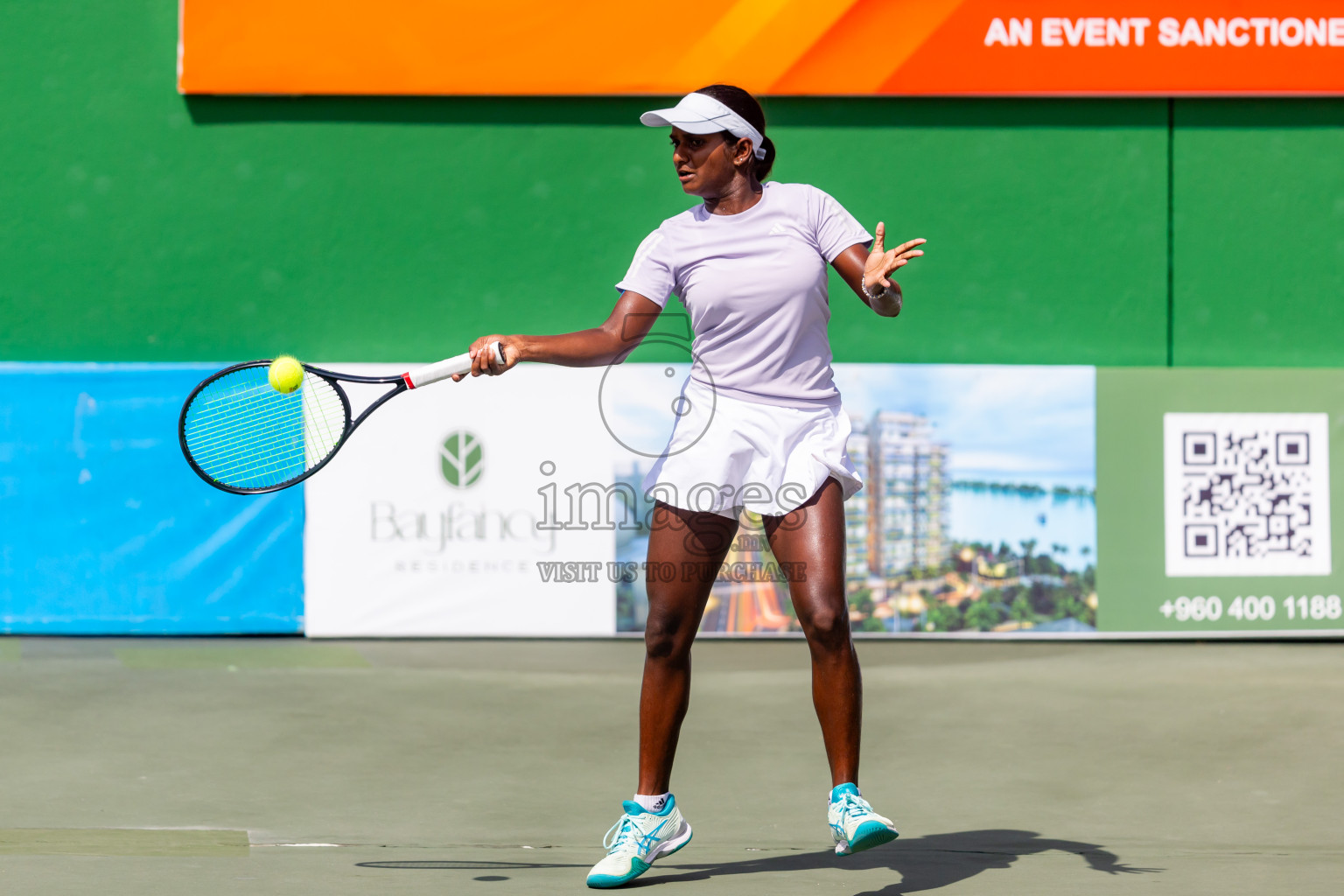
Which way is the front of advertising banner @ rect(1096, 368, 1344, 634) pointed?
toward the camera

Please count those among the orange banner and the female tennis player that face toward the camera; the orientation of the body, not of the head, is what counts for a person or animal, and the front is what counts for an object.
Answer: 2

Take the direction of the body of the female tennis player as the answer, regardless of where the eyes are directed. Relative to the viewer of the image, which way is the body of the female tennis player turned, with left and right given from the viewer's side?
facing the viewer

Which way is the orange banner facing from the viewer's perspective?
toward the camera

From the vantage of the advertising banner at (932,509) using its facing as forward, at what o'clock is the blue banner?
The blue banner is roughly at 3 o'clock from the advertising banner.

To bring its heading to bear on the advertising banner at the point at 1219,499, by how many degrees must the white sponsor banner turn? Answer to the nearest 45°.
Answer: approximately 90° to its left

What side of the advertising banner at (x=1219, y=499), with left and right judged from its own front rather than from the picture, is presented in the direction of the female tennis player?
front

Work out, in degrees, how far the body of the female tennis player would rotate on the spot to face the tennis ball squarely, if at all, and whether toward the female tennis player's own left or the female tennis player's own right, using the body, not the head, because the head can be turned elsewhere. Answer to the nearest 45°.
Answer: approximately 90° to the female tennis player's own right

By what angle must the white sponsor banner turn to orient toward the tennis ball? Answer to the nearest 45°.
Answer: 0° — it already faces it

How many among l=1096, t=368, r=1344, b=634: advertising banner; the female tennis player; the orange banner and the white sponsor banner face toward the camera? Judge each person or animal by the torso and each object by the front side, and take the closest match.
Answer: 4

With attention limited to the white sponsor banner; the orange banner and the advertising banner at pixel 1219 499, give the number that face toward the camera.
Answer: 3

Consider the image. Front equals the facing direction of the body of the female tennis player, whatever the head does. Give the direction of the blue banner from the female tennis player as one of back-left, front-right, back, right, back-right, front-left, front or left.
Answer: back-right

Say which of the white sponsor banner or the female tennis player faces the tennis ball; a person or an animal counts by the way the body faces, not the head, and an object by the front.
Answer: the white sponsor banner

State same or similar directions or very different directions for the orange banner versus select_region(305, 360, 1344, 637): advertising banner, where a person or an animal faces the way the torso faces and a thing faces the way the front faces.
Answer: same or similar directions

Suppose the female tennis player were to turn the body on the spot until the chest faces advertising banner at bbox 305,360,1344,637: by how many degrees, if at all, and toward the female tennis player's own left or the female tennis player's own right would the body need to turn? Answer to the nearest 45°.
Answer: approximately 180°
